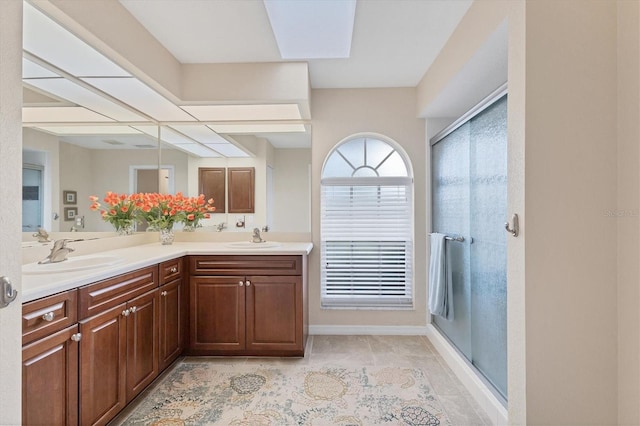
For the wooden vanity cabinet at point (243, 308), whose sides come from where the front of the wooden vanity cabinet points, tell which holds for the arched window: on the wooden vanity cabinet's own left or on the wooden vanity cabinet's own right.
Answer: on the wooden vanity cabinet's own left

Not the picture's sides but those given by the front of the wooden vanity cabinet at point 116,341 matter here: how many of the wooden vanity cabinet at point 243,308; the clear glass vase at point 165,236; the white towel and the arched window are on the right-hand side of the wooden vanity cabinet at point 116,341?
0

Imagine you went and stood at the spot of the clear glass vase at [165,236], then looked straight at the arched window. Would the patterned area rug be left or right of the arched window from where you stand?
right

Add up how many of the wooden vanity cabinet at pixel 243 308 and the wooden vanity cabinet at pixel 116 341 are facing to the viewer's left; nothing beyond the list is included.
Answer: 0

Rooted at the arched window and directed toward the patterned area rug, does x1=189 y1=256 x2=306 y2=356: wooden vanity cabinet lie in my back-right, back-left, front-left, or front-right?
front-right

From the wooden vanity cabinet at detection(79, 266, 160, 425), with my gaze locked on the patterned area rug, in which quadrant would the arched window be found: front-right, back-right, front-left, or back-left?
front-left

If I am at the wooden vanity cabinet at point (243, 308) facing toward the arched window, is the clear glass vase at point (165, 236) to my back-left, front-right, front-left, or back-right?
back-left

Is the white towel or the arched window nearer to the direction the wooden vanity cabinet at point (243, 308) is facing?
the white towel

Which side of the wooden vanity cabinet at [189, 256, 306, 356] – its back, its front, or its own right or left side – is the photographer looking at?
front

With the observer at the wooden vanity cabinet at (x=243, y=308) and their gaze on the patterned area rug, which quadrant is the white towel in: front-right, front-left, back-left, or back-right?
front-left

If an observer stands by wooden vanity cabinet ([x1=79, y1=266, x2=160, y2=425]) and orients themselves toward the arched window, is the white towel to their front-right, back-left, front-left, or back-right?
front-right

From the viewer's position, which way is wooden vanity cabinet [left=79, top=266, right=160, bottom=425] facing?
facing the viewer and to the right of the viewer

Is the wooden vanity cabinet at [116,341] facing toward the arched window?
no

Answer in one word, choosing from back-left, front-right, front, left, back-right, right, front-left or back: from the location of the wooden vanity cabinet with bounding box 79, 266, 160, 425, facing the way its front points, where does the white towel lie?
front-left

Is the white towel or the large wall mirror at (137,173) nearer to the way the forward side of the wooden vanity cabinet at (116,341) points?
the white towel
